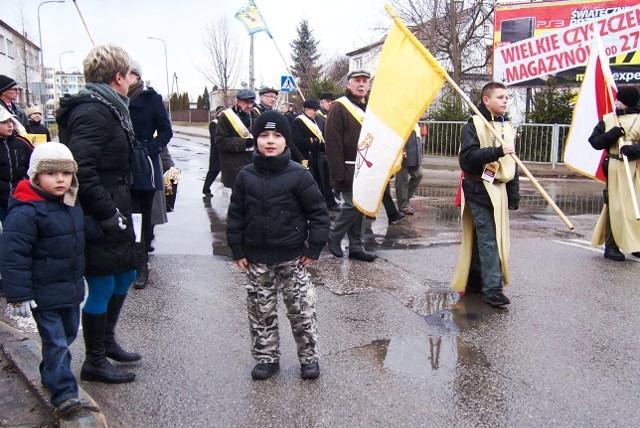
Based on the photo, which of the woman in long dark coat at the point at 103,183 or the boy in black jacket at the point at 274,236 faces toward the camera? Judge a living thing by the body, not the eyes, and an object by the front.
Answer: the boy in black jacket

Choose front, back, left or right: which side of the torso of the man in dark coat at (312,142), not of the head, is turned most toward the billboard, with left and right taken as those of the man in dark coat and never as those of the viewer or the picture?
left

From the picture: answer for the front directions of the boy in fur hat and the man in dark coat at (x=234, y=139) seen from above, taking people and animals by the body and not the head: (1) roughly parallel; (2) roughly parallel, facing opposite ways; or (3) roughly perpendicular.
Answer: roughly parallel

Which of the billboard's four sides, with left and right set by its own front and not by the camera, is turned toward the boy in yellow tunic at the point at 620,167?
front

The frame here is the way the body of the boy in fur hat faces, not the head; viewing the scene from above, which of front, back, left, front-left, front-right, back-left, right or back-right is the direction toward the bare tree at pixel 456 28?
left

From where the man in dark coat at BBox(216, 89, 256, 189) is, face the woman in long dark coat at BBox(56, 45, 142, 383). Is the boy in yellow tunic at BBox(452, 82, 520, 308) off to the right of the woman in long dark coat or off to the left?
left

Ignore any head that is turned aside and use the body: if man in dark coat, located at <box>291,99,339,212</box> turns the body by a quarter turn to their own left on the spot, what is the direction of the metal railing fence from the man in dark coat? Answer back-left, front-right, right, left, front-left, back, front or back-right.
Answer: front

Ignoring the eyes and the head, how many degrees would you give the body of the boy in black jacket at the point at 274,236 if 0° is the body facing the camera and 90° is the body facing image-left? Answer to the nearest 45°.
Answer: approximately 0°

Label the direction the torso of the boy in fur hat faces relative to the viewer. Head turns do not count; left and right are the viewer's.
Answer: facing the viewer and to the right of the viewer

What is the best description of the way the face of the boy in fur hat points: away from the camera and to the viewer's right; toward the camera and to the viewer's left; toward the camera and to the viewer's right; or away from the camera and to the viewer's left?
toward the camera and to the viewer's right

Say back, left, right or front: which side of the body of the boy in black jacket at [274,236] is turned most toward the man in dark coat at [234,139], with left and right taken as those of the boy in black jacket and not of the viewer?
back

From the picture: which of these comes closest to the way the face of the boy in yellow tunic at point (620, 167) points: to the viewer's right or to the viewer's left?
to the viewer's left

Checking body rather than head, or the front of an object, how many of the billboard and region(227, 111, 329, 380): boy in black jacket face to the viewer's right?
0

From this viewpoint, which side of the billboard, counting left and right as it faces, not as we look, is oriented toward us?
front

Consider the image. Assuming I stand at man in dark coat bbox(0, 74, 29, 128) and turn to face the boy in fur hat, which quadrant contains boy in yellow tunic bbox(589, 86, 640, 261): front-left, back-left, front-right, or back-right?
front-left

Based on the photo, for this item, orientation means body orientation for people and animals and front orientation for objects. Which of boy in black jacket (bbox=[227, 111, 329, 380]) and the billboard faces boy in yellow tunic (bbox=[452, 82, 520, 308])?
the billboard

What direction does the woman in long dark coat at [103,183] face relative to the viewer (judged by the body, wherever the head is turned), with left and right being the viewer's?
facing to the right of the viewer
